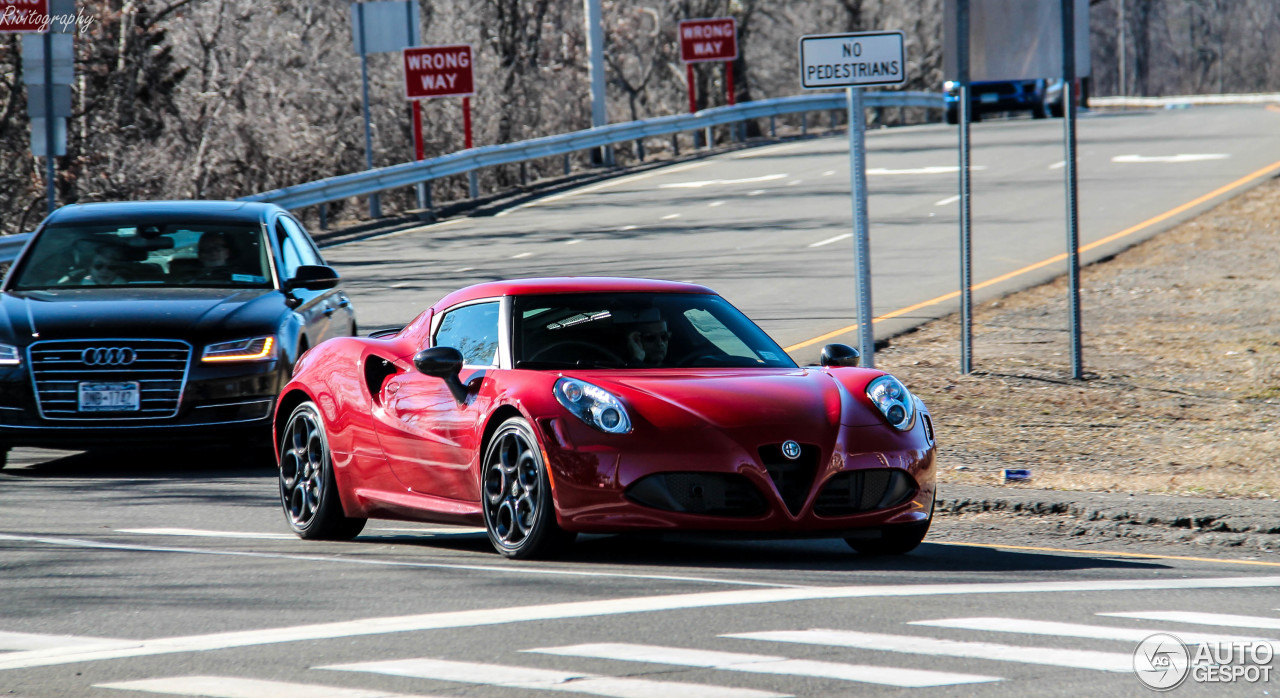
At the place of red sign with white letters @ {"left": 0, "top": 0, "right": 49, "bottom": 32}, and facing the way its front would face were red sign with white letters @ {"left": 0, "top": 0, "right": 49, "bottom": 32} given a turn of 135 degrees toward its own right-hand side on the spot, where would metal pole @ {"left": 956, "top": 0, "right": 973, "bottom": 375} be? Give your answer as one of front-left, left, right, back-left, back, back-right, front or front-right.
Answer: back

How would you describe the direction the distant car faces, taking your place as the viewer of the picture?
facing the viewer

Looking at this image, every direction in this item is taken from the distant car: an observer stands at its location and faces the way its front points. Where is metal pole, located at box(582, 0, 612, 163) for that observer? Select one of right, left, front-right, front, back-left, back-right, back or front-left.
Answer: front-right

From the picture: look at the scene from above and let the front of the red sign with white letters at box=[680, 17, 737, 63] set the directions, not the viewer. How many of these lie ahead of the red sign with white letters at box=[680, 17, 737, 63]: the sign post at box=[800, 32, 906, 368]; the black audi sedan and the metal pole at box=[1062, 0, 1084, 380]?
3

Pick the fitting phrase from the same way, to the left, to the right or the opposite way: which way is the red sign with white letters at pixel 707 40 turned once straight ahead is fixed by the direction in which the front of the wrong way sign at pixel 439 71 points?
the same way

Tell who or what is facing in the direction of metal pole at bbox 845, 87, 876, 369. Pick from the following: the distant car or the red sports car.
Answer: the distant car

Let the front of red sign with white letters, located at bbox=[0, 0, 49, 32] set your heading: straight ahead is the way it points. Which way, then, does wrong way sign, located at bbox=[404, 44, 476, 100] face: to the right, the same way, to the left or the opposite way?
the same way

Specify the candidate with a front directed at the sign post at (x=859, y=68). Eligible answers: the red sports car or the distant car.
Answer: the distant car

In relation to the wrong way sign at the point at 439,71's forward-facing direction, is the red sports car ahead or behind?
ahead

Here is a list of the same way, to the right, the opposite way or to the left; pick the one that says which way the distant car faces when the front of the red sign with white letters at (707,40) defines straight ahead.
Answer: the same way

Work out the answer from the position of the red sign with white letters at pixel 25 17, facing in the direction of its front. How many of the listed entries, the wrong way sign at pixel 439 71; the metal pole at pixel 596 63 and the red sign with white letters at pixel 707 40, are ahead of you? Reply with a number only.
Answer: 0

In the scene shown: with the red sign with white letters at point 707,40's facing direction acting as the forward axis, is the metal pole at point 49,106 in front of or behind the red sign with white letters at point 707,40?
in front

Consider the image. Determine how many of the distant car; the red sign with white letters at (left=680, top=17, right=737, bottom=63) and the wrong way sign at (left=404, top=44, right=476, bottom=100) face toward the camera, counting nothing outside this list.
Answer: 3

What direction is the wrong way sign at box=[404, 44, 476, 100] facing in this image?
toward the camera

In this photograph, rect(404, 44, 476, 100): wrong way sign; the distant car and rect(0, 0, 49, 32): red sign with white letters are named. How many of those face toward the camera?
3

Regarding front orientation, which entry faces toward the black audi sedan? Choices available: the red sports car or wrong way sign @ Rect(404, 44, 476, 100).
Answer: the wrong way sign

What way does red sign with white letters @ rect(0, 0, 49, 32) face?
toward the camera

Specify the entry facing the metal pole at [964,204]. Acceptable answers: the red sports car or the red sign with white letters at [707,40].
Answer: the red sign with white letters
